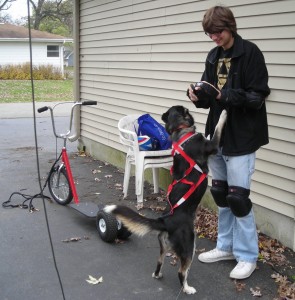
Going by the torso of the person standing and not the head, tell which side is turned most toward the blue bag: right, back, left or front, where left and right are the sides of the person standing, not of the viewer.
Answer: right

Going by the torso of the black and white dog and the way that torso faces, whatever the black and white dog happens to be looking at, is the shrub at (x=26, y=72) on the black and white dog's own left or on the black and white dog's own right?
on the black and white dog's own left

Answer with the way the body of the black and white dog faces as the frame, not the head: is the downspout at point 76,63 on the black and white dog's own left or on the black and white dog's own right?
on the black and white dog's own left

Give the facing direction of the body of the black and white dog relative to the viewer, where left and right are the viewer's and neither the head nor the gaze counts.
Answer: facing away from the viewer and to the right of the viewer

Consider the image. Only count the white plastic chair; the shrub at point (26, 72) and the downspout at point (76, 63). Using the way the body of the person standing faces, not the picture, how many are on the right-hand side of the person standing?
3

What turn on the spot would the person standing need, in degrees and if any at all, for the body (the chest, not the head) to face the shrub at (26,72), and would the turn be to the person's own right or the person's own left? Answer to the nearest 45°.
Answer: approximately 90° to the person's own right

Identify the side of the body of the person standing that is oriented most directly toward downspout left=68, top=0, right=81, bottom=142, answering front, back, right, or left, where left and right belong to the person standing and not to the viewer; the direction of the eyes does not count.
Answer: right

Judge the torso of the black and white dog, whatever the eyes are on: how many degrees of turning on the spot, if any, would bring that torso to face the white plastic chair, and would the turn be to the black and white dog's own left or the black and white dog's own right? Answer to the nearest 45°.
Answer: approximately 45° to the black and white dog's own left

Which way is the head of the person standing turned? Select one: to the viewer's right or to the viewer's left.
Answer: to the viewer's left

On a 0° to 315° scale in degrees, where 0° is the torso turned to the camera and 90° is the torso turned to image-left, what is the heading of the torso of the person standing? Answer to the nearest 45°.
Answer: approximately 45°
